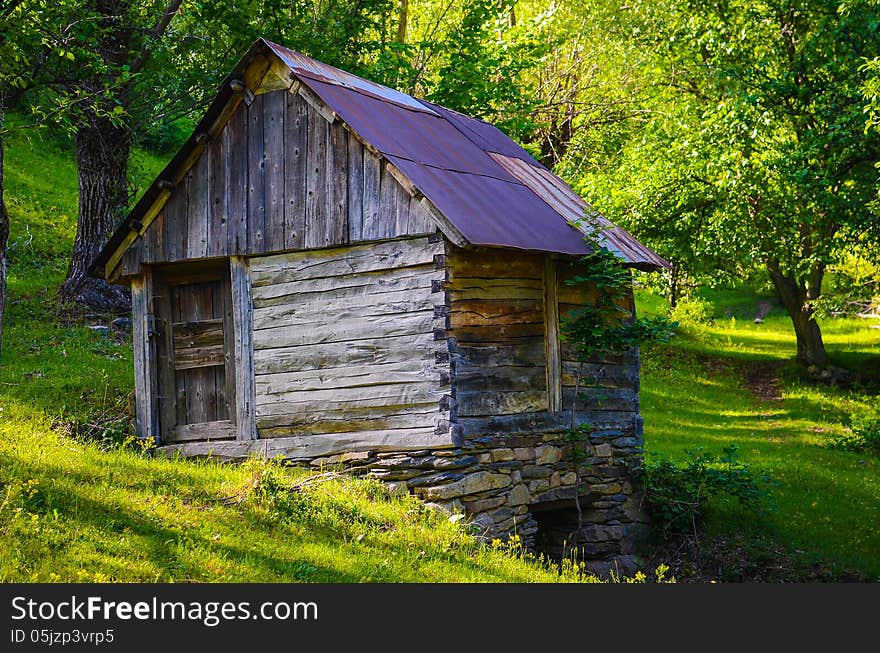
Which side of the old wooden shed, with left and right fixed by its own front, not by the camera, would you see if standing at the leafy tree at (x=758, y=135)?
back

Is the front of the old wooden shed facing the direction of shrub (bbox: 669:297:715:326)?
no

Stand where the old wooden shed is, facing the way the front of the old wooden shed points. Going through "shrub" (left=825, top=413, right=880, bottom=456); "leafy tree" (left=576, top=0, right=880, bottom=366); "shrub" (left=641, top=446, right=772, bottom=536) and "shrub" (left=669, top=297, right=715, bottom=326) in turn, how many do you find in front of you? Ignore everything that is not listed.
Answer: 0

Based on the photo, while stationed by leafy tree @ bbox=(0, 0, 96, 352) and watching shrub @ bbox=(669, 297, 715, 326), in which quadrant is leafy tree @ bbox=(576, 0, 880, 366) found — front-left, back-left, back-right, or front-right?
front-right

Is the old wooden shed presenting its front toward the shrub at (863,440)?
no

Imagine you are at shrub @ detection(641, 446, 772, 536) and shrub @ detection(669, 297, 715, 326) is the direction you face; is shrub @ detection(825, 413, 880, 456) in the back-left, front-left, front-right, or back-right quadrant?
front-right

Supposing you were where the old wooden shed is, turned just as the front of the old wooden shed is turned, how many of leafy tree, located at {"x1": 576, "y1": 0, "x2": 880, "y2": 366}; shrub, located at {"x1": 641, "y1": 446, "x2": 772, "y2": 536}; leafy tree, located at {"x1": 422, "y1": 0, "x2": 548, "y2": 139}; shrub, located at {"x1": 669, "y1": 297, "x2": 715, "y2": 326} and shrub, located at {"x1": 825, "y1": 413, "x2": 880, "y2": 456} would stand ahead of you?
0

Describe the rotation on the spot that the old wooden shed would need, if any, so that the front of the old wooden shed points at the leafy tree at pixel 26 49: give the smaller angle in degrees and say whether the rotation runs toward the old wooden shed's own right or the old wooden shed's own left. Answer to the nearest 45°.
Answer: approximately 45° to the old wooden shed's own right

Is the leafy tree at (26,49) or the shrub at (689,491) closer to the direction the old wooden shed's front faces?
the leafy tree

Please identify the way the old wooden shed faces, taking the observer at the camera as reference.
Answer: facing the viewer and to the left of the viewer

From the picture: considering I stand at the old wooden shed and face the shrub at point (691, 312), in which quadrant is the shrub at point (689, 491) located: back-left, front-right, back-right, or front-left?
front-right

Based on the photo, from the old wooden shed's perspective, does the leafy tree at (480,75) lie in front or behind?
behind

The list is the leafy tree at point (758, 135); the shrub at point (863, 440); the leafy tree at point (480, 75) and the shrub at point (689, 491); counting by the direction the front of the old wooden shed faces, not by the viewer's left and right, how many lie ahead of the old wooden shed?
0

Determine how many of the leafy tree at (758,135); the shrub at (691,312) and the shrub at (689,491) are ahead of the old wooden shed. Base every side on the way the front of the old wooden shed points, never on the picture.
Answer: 0

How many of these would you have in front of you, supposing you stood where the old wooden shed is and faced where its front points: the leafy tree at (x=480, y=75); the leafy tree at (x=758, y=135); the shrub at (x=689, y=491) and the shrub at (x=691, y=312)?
0
